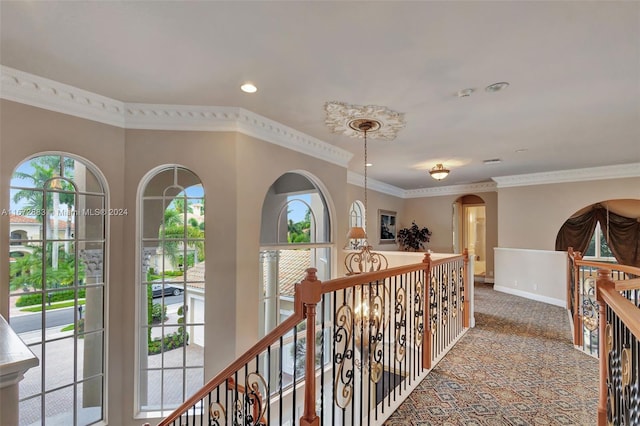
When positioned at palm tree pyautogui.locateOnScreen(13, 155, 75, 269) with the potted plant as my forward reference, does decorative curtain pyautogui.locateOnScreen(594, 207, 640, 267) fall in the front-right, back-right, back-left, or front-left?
front-right

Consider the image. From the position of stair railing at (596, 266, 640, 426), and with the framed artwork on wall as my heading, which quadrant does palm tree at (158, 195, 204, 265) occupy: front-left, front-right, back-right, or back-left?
front-left
